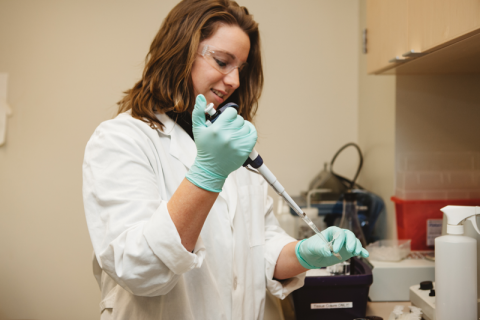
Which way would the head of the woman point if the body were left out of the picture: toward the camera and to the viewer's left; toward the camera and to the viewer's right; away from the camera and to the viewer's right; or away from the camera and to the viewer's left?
toward the camera and to the viewer's right

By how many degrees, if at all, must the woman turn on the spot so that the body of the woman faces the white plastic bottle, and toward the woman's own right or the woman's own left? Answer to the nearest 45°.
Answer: approximately 45° to the woman's own left

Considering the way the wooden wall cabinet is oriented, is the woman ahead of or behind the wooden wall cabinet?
ahead

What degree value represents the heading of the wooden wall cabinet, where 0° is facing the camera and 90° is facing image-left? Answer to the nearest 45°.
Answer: approximately 45°

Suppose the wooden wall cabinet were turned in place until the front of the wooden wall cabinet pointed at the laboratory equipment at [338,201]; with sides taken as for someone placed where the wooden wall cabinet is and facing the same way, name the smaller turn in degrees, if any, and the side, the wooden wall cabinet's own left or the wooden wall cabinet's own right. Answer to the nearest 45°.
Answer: approximately 90° to the wooden wall cabinet's own right

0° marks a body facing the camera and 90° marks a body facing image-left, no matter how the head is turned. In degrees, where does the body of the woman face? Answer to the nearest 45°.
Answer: approximately 315°

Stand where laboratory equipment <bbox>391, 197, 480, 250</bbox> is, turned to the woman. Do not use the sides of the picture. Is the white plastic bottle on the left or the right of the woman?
left

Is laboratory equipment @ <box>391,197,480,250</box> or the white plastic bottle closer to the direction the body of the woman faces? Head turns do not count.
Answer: the white plastic bottle
